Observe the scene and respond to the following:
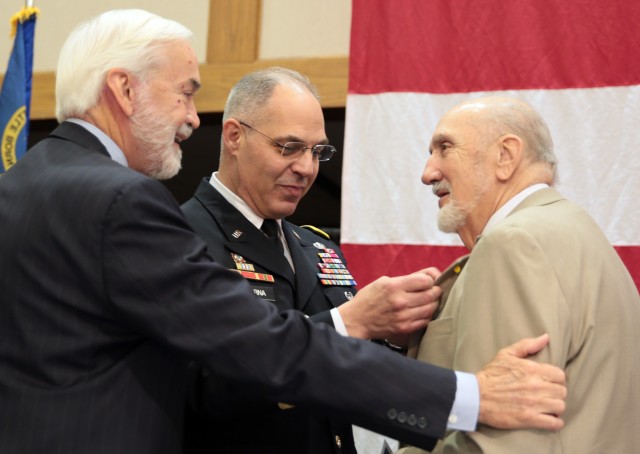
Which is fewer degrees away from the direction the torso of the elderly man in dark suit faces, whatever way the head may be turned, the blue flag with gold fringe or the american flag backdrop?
the american flag backdrop

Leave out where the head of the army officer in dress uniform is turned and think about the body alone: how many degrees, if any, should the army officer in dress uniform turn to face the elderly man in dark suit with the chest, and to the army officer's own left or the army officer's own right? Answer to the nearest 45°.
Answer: approximately 45° to the army officer's own right

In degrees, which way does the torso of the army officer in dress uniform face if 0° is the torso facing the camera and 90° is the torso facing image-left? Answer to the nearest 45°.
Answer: approximately 315°

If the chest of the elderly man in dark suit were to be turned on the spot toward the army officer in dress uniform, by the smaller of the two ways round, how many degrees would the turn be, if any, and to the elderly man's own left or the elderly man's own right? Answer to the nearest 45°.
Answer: approximately 45° to the elderly man's own left

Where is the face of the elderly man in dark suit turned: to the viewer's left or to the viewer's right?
to the viewer's right

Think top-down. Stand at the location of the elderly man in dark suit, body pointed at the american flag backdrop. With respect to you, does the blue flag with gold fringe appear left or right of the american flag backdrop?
left

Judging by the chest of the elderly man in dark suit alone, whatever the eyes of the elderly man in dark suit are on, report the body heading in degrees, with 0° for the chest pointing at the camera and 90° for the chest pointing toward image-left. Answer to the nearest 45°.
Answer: approximately 225°

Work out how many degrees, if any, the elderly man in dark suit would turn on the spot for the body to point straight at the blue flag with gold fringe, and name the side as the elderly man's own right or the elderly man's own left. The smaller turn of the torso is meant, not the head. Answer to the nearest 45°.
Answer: approximately 45° to the elderly man's own left

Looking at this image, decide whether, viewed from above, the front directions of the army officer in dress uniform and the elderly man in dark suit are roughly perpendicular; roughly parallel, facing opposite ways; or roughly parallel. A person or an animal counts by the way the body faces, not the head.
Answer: roughly perpendicular

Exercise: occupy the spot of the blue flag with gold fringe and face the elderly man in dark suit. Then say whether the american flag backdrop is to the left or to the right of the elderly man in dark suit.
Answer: left
